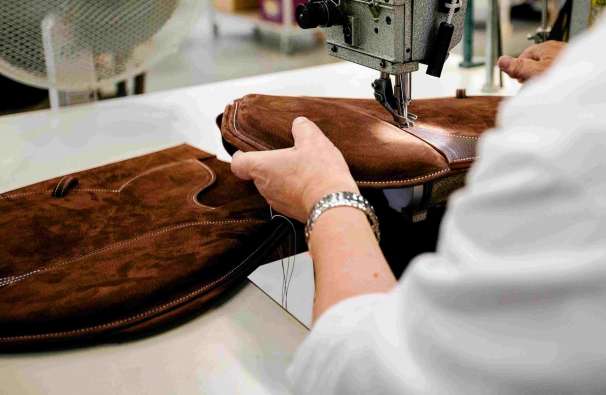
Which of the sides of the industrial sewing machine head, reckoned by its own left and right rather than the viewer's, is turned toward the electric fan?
back

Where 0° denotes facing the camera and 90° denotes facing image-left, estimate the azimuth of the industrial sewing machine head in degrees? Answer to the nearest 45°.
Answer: approximately 315°
